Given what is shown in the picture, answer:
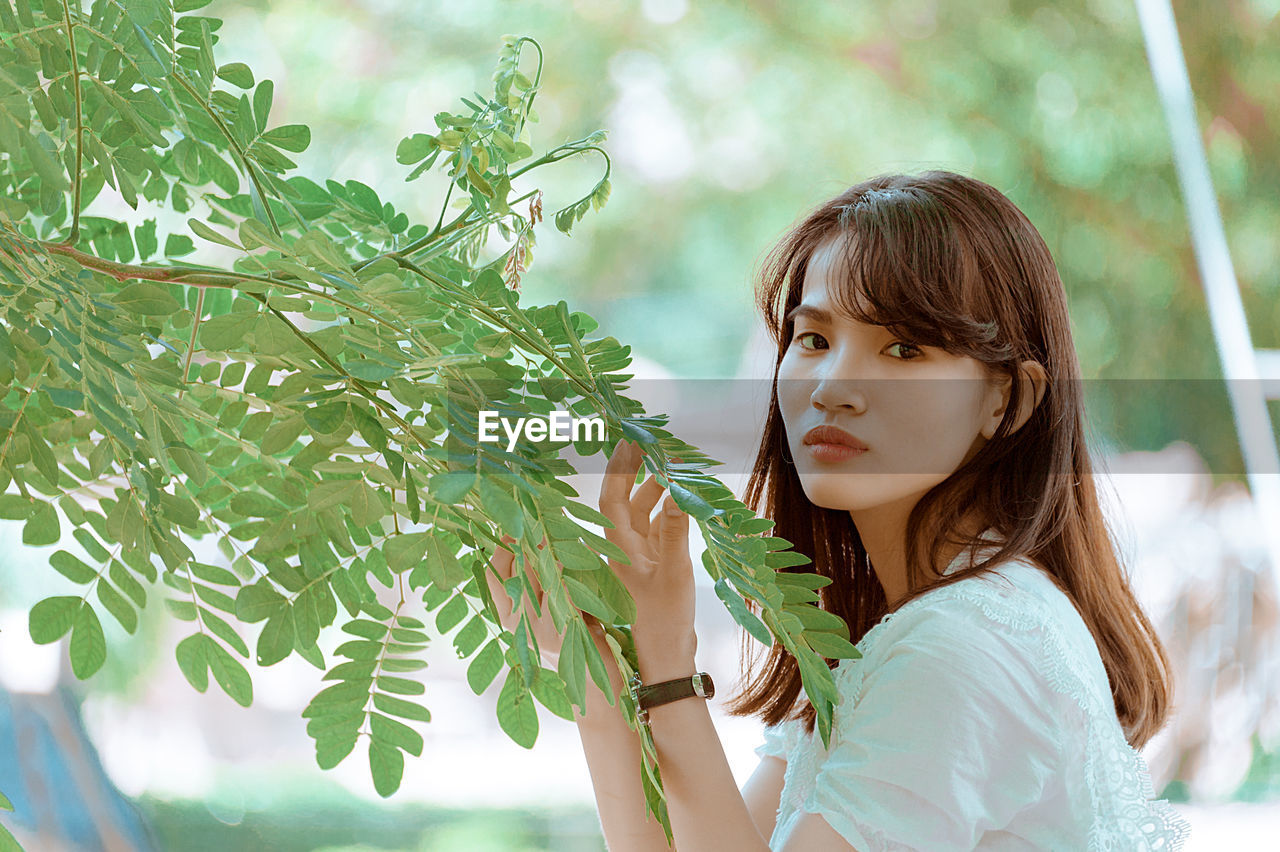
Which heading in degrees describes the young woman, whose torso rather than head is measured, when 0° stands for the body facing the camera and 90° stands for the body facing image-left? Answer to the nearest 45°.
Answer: approximately 90°

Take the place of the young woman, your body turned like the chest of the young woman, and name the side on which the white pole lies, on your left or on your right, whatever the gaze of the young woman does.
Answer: on your right
